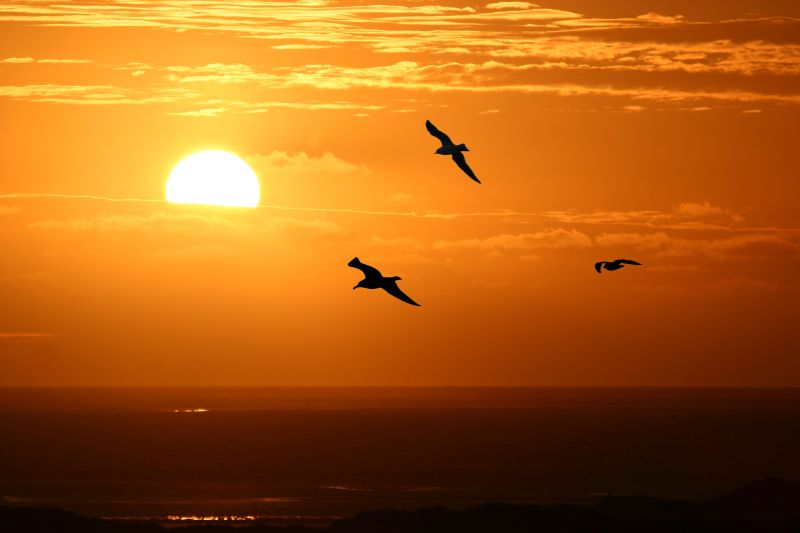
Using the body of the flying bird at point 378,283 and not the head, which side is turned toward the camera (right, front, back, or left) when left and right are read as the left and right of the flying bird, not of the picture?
left
